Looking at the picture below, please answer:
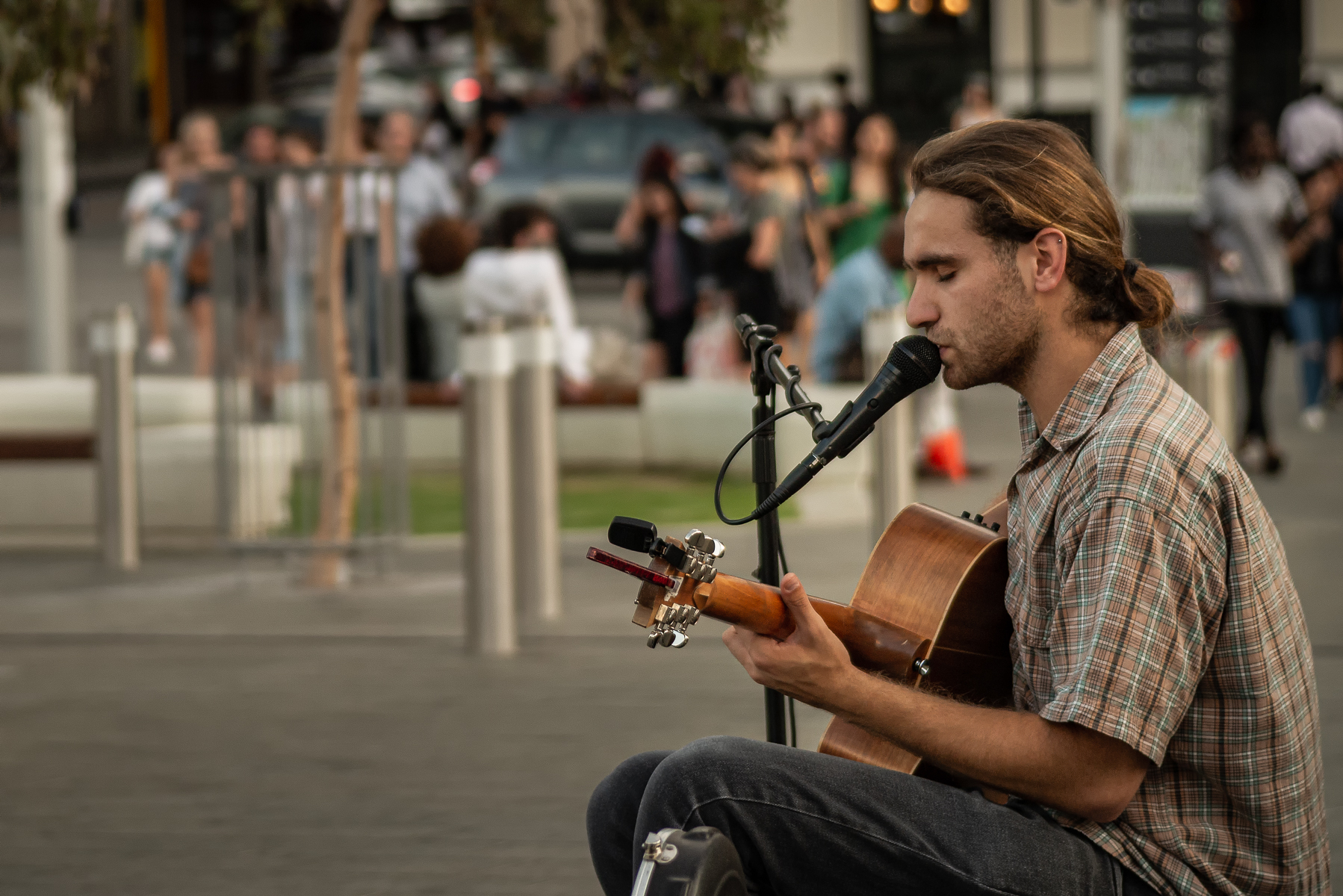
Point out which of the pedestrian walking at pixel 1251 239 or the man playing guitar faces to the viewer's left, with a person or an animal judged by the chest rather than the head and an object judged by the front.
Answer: the man playing guitar

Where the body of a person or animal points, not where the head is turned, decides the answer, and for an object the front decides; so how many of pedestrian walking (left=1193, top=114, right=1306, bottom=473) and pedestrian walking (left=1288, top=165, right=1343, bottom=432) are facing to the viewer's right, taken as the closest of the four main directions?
0

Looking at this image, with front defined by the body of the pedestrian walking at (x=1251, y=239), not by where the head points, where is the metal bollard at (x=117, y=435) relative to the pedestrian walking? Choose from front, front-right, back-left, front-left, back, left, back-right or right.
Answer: front-right

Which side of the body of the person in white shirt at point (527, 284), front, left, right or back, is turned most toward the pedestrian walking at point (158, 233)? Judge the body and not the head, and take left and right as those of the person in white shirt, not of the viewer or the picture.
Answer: left

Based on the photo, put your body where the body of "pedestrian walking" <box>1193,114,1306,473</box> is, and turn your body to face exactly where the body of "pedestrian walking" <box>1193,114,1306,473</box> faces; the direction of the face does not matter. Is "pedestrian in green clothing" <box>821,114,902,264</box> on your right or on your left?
on your right

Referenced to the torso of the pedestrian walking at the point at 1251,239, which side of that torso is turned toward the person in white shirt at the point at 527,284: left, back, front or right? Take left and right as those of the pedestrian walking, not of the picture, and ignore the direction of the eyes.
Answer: right

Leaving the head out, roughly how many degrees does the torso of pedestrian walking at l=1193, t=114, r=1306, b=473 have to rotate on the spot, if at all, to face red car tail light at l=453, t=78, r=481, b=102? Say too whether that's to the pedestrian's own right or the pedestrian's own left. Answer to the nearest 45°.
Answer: approximately 135° to the pedestrian's own right

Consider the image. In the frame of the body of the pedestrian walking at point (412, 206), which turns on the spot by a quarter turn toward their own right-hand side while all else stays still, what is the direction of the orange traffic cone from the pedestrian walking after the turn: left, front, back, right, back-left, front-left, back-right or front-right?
back

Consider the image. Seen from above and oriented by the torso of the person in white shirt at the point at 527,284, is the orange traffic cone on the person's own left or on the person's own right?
on the person's own right

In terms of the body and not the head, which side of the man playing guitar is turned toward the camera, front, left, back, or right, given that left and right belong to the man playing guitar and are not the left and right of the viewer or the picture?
left
